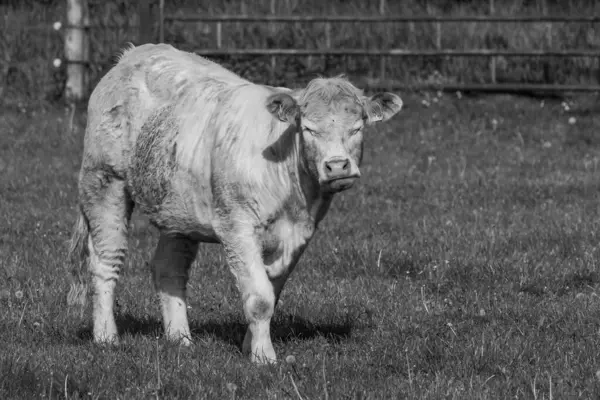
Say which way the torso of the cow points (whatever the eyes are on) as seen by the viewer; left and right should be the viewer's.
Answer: facing the viewer and to the right of the viewer

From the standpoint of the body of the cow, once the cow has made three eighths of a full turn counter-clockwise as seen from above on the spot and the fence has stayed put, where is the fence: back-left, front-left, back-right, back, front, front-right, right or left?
front
